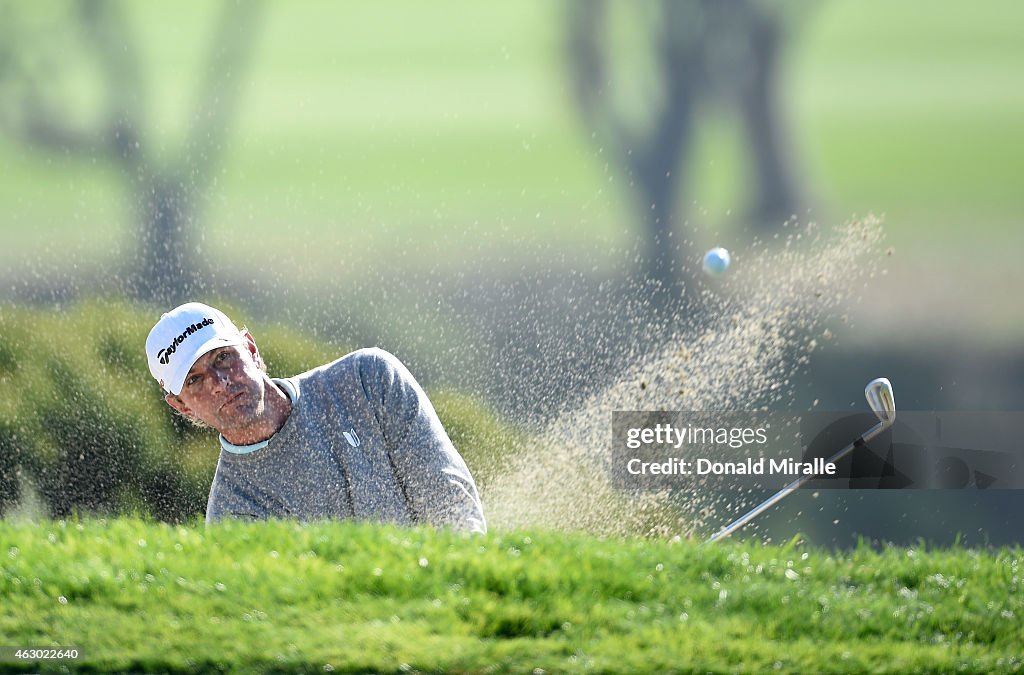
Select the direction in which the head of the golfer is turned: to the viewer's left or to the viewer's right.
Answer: to the viewer's right

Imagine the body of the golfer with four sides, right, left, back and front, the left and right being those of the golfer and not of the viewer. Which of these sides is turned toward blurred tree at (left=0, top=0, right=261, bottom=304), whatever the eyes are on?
back

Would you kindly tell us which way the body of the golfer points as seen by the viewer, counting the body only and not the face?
toward the camera

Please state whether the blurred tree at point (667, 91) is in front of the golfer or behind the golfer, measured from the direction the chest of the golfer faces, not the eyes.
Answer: behind
